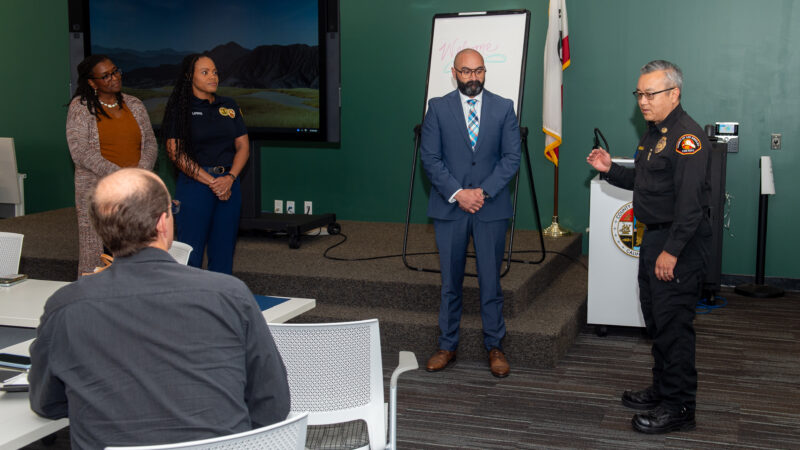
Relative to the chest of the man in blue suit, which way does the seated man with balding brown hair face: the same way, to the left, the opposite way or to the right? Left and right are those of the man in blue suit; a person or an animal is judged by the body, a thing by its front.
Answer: the opposite way

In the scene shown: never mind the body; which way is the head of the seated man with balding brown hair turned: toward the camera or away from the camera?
away from the camera

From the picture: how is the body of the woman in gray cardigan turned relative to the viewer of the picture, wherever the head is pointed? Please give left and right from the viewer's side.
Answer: facing the viewer and to the right of the viewer

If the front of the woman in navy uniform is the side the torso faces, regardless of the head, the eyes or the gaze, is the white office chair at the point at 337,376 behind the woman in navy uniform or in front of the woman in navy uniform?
in front

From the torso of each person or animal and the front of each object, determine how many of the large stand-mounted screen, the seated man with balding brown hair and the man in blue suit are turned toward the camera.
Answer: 2

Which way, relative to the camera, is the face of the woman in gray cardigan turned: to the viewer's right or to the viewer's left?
to the viewer's right

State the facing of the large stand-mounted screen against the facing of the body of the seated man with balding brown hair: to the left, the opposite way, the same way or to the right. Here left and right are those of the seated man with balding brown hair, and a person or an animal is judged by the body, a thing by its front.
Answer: the opposite way

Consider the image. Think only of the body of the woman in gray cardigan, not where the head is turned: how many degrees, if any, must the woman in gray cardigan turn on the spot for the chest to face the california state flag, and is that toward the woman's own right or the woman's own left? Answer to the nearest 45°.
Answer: approximately 45° to the woman's own left

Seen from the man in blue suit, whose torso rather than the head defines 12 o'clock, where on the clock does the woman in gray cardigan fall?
The woman in gray cardigan is roughly at 3 o'clock from the man in blue suit.

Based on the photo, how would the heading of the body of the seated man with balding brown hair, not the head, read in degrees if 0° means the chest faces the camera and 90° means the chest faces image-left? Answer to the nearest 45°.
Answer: approximately 180°

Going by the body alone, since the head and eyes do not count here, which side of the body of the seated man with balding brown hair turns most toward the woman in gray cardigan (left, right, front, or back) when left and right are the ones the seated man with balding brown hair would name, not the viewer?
front

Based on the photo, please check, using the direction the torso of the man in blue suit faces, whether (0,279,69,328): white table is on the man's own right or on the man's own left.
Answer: on the man's own right
